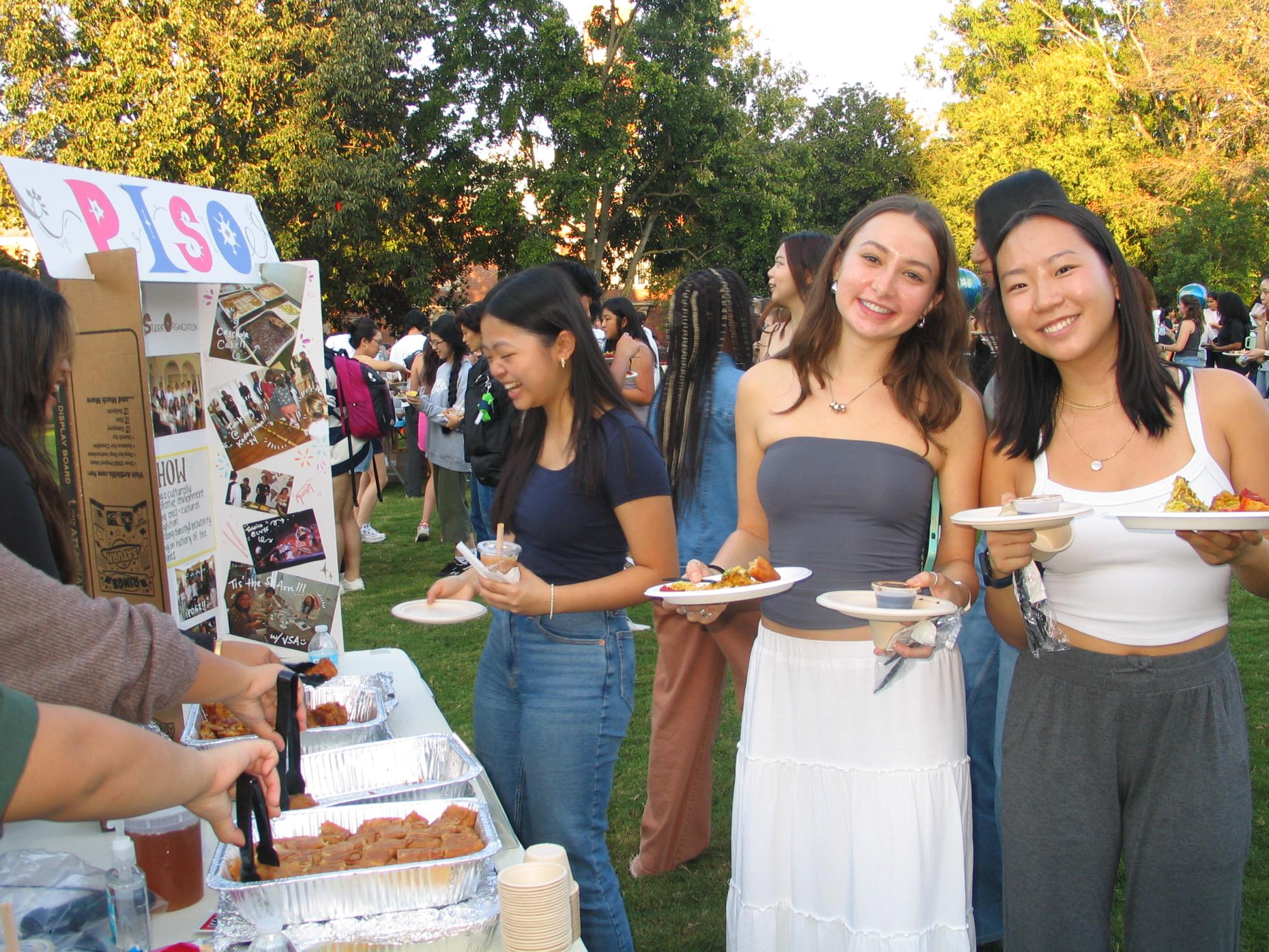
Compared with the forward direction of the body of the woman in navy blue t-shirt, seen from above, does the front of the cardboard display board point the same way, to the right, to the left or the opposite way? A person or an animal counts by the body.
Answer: to the left

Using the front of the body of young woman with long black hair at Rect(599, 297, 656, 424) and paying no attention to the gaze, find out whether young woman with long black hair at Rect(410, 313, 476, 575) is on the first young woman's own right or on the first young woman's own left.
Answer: on the first young woman's own right

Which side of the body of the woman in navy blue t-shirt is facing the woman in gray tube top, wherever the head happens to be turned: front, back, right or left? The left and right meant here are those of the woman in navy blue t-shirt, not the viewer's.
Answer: left

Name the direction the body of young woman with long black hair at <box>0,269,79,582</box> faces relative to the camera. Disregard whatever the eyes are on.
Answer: to the viewer's right

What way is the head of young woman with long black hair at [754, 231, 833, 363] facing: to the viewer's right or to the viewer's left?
to the viewer's left
